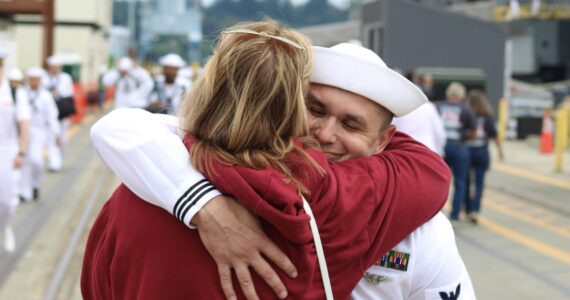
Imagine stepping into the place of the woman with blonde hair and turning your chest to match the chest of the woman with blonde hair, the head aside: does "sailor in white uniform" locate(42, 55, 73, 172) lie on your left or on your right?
on your left

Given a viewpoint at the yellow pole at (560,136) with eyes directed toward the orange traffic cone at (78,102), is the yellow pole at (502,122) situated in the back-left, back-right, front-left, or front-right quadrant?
front-right

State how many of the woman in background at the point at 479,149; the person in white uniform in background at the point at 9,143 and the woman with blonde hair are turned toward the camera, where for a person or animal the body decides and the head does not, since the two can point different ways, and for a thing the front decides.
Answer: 1

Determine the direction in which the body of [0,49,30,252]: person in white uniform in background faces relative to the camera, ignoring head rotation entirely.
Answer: toward the camera

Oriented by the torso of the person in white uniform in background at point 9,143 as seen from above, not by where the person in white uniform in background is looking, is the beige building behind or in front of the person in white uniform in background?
behind

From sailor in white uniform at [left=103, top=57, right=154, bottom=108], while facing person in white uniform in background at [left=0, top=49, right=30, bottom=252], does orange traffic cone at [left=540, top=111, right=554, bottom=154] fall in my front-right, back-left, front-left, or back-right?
back-left

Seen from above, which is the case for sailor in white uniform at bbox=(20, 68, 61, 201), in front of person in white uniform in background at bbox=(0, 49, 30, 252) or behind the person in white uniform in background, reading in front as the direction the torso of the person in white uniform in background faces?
behind

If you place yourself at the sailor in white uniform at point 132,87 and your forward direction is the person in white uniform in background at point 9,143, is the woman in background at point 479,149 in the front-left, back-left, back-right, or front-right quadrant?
front-left

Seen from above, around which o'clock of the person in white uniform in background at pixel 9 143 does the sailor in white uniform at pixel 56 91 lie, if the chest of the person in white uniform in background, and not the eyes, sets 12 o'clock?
The sailor in white uniform is roughly at 6 o'clock from the person in white uniform in background.

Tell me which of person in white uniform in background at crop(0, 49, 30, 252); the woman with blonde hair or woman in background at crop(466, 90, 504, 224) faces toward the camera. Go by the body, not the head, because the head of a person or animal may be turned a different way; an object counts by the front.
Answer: the person in white uniform in background

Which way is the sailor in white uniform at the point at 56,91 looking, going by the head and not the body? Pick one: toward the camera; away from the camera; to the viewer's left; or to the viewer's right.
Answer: toward the camera
